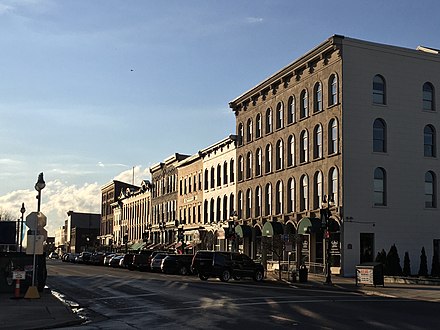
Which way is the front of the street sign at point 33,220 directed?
away from the camera

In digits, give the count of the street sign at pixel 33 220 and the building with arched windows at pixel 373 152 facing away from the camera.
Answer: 1

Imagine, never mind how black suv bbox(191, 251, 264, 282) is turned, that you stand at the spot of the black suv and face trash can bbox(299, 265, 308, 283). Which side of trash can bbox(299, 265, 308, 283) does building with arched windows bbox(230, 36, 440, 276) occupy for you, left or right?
left

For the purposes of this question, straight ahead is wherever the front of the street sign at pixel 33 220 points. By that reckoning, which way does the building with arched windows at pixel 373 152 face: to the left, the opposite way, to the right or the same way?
to the left

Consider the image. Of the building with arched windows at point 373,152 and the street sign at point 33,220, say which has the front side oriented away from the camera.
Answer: the street sign

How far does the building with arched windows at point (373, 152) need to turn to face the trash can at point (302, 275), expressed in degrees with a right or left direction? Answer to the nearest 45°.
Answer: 0° — it already faces it

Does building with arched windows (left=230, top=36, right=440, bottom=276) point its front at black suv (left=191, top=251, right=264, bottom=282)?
yes

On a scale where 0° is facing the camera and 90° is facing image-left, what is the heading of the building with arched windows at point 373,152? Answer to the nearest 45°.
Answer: approximately 45°
